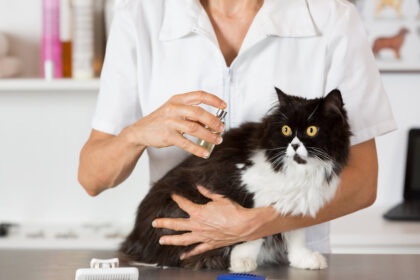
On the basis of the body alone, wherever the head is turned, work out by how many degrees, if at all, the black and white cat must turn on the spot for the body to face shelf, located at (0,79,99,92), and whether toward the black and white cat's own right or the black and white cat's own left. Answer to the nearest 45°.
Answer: approximately 180°

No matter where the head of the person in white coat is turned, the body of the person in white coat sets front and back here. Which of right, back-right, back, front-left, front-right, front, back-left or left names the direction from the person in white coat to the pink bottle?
back-right

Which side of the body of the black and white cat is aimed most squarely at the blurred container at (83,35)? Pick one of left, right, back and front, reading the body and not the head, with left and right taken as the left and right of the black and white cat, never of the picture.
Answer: back

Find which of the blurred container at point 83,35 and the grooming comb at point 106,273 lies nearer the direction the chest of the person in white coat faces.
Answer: the grooming comb

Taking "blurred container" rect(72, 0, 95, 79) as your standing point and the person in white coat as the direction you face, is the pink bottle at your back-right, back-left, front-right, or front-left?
back-right

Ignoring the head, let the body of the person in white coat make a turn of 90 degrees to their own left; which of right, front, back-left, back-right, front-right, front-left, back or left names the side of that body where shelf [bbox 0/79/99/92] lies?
back-left

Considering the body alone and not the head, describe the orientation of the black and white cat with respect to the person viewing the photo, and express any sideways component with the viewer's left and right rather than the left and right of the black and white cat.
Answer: facing the viewer and to the right of the viewer

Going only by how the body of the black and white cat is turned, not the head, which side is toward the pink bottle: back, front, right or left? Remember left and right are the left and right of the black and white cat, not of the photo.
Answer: back

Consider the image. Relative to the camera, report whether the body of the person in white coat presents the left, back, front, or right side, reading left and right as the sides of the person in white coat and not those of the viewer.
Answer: front
